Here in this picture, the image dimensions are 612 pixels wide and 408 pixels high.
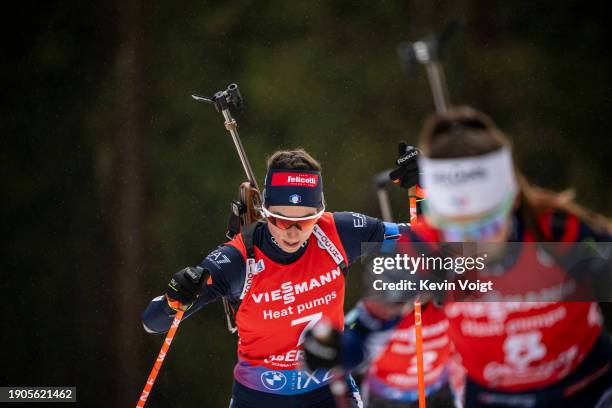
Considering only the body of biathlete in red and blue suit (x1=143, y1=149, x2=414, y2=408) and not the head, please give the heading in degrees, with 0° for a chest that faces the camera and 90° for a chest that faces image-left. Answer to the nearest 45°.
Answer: approximately 0°

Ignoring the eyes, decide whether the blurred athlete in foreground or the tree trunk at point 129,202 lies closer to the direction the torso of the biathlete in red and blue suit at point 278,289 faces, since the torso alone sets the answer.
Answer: the blurred athlete in foreground

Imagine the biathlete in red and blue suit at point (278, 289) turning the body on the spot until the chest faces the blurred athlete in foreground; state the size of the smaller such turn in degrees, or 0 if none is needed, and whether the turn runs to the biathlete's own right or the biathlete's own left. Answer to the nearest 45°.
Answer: approximately 45° to the biathlete's own left

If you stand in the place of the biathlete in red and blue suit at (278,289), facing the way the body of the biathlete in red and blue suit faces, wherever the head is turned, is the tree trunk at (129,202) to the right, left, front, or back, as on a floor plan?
back
